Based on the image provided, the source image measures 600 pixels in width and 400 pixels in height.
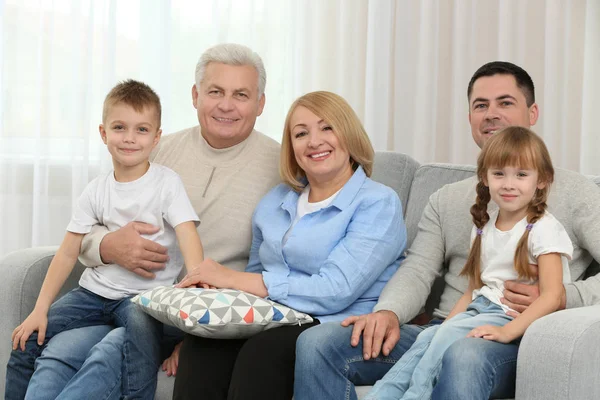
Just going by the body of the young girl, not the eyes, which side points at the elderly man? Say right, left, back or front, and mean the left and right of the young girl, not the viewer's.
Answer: right

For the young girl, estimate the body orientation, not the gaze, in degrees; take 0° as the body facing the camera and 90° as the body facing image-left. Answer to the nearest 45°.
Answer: approximately 45°

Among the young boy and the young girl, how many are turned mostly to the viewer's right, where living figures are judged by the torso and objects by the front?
0

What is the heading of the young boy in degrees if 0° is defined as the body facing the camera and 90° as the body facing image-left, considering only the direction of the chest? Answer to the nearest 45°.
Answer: approximately 0°
